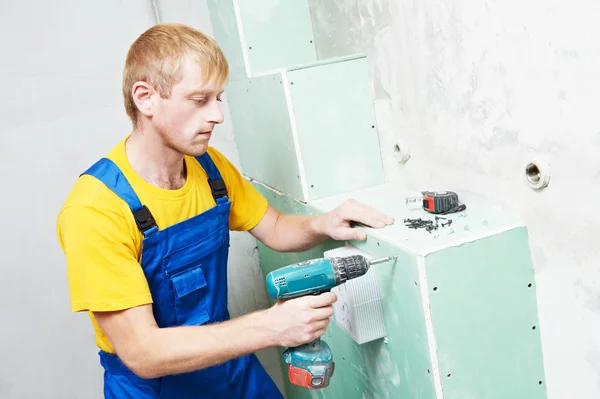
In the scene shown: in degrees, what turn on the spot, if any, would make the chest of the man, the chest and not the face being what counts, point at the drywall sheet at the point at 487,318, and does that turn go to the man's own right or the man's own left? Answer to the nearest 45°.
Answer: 0° — they already face it

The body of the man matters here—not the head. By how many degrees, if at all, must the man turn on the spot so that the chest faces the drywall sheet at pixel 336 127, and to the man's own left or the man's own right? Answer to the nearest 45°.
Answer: approximately 90° to the man's own left

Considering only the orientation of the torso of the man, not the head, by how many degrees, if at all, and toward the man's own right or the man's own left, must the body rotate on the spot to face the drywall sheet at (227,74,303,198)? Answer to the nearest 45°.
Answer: approximately 90° to the man's own left

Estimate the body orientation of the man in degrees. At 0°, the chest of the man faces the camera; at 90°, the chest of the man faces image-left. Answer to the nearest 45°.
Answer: approximately 315°

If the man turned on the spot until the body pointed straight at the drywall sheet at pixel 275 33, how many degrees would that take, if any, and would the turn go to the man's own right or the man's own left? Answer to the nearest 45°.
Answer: approximately 90° to the man's own left
